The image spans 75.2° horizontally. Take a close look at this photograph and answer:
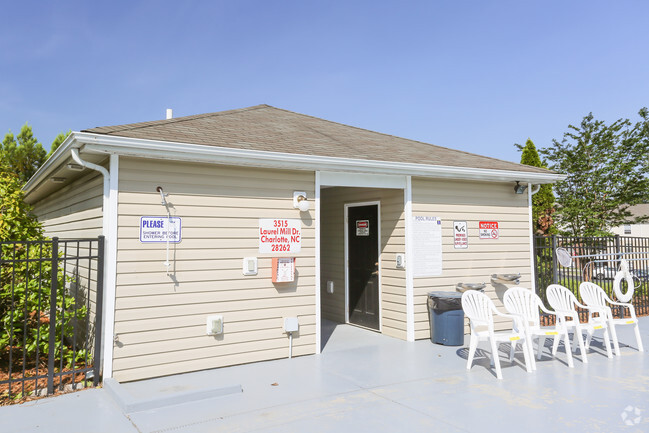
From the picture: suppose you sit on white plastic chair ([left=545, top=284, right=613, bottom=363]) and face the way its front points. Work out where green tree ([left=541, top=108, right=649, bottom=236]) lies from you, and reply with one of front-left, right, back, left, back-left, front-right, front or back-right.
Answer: back-left

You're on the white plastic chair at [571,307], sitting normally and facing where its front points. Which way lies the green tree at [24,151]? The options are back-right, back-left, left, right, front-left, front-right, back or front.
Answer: back-right

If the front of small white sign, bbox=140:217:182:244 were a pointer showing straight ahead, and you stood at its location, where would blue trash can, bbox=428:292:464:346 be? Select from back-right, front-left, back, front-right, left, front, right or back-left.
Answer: left

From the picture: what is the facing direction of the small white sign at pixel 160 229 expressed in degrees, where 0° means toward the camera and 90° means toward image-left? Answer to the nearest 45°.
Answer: approximately 0°

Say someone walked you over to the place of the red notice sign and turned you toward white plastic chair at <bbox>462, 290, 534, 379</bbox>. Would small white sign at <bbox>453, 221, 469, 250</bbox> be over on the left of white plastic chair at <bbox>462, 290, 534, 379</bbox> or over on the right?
right

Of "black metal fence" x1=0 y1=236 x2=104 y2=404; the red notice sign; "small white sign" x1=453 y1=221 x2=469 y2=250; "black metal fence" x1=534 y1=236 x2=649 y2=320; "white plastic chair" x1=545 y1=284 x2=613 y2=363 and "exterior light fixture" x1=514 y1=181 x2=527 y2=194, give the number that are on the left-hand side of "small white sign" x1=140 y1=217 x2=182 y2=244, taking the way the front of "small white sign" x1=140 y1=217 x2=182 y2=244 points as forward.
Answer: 5

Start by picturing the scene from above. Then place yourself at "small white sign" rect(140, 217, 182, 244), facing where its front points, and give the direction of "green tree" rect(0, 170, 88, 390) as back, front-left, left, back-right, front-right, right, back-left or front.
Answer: back-right

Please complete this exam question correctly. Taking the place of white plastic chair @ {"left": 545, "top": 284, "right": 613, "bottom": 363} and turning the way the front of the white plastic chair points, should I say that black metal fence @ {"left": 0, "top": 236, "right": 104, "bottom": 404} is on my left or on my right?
on my right

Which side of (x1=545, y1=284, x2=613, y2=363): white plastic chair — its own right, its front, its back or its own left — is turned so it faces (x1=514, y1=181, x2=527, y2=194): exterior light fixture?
back

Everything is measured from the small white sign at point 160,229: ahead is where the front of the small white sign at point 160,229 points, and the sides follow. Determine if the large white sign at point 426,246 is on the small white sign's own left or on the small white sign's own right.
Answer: on the small white sign's own left

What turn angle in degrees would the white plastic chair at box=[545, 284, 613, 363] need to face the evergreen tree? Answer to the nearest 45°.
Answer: approximately 135° to its left

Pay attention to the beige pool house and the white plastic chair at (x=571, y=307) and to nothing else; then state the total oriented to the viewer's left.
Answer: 0
